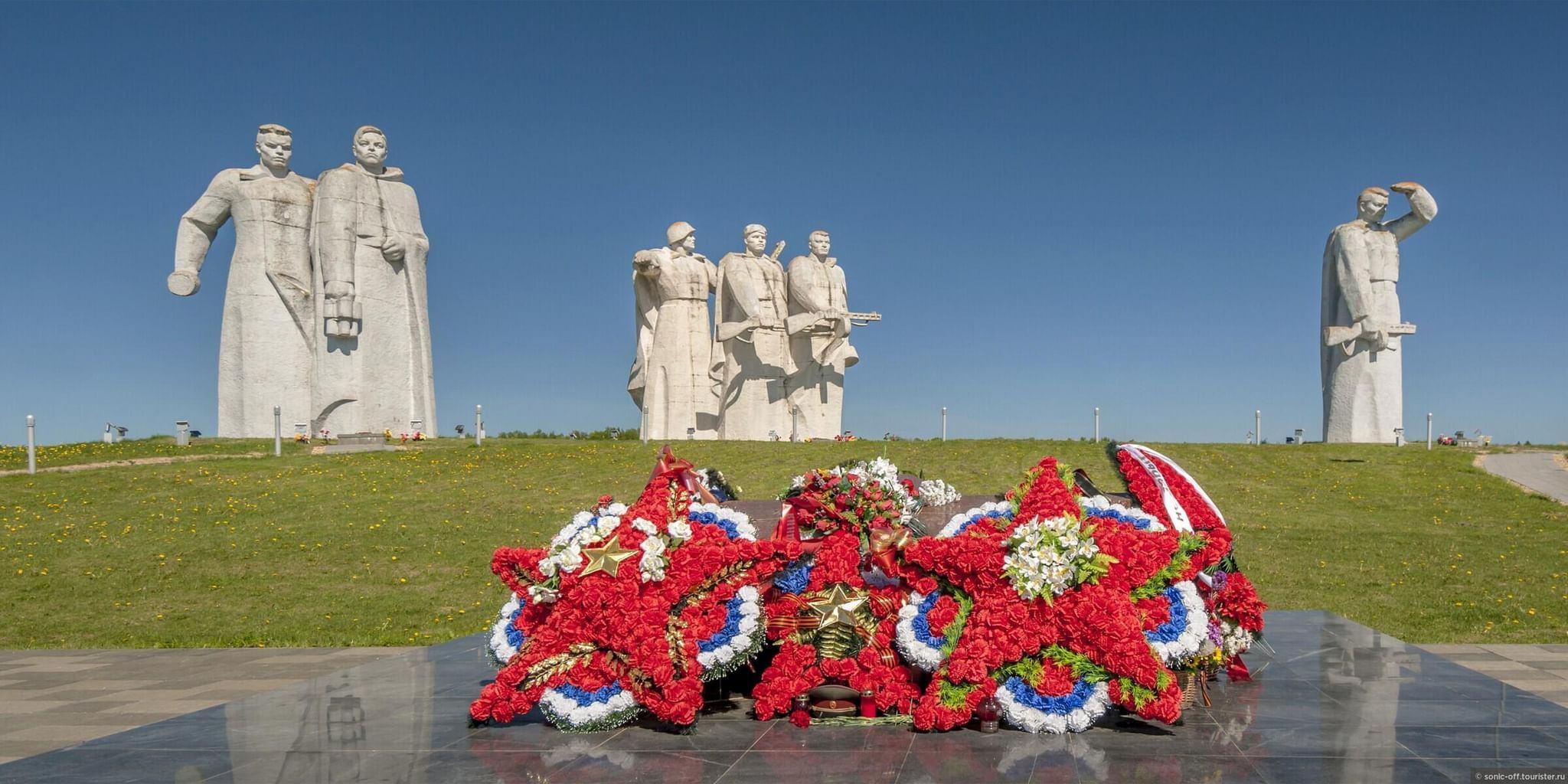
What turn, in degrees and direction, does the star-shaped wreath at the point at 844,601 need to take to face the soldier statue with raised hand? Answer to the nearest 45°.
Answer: approximately 135° to its left

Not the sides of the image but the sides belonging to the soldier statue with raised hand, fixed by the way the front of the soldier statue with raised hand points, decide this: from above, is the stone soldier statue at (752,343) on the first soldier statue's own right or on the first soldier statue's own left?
on the first soldier statue's own right

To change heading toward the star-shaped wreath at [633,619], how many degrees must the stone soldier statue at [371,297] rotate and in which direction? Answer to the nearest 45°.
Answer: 0° — it already faces it

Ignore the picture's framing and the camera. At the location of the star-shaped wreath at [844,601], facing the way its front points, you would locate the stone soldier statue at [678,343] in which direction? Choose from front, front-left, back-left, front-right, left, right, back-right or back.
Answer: back

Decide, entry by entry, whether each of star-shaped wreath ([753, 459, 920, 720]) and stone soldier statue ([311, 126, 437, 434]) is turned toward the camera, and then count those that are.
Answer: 2

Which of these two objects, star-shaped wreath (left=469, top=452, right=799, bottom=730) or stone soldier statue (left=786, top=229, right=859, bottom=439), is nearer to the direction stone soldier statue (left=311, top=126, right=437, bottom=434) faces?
the star-shaped wreath

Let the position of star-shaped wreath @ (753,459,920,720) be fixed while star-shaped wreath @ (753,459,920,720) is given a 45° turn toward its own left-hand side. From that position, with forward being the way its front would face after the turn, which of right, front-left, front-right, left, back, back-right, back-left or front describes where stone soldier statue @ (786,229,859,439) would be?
back-left

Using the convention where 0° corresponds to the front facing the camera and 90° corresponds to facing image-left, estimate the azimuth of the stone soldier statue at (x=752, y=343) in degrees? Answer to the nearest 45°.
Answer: approximately 315°

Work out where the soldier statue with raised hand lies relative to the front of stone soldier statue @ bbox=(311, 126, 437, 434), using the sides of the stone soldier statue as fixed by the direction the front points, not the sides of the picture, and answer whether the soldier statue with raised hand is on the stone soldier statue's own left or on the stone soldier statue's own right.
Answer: on the stone soldier statue's own left
